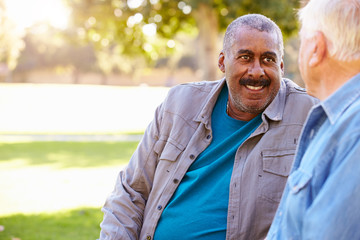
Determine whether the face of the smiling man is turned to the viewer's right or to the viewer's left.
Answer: to the viewer's right

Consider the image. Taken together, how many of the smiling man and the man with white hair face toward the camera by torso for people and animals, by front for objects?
1

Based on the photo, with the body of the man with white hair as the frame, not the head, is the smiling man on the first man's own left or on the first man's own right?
on the first man's own right

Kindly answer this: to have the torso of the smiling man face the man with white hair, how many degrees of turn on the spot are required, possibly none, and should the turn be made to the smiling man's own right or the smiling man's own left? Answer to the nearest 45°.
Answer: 0° — they already face them

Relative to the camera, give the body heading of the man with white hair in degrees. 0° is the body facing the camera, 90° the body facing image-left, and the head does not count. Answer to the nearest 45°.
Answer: approximately 90°

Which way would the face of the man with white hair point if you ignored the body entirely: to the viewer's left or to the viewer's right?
to the viewer's left

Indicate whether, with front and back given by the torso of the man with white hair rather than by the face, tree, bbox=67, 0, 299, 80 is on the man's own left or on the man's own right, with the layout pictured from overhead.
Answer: on the man's own right

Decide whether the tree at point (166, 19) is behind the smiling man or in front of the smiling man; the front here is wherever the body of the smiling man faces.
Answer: behind

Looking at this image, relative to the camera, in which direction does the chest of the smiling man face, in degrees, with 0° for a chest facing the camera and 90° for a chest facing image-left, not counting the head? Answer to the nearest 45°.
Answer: approximately 0°
